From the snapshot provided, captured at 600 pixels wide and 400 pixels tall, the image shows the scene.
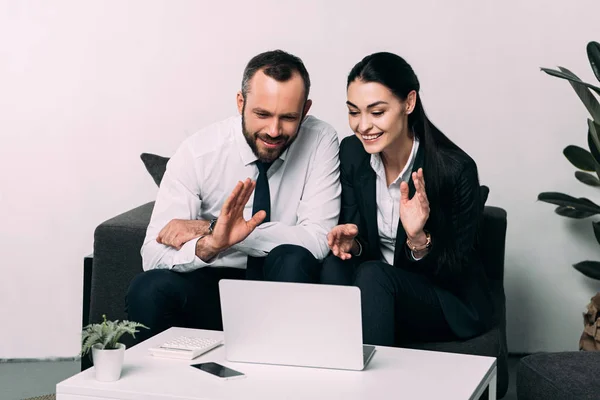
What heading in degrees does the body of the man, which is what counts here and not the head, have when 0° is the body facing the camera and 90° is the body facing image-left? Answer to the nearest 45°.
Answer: approximately 0°

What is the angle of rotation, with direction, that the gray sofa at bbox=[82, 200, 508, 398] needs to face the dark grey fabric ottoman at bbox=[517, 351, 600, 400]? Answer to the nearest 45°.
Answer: approximately 45° to its left

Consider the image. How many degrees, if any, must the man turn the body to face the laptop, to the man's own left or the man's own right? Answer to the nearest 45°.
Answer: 0° — they already face it

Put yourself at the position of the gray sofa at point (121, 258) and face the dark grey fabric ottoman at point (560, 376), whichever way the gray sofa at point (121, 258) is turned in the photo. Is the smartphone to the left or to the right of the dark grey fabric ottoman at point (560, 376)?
right

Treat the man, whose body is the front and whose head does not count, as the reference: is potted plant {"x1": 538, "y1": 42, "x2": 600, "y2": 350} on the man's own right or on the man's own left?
on the man's own left

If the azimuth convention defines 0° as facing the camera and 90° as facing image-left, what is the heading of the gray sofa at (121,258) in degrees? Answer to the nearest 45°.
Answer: approximately 0°

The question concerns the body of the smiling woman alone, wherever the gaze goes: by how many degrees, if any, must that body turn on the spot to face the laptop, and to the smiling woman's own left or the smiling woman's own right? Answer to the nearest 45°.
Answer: approximately 45° to the smiling woman's own left

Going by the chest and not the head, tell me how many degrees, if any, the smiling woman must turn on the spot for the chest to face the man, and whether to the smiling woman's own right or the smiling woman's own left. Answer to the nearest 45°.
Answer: approximately 45° to the smiling woman's own right
